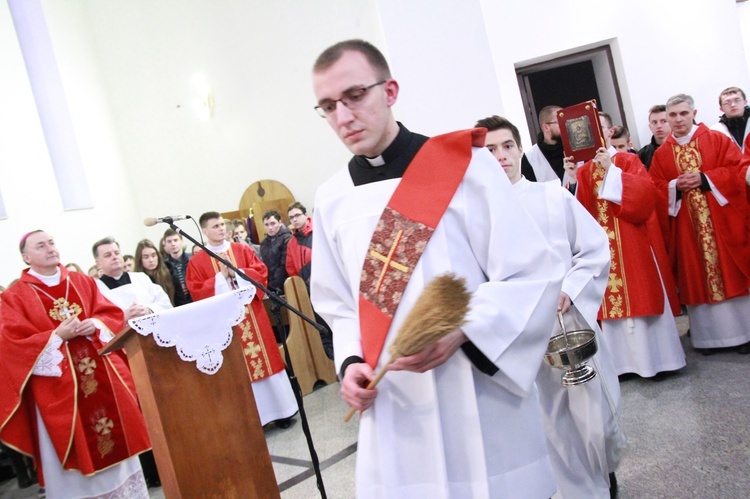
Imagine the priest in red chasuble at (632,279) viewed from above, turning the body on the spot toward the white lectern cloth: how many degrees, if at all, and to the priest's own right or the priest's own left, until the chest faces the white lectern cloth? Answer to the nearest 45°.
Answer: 0° — they already face it

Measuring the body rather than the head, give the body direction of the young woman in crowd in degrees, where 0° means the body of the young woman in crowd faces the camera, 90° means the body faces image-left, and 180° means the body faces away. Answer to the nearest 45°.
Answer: approximately 315°

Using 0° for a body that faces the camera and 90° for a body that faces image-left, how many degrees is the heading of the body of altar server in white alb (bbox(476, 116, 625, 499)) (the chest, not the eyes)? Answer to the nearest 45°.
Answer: approximately 45°

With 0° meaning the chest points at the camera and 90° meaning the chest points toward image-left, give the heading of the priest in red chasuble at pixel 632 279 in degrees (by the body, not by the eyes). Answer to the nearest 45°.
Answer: approximately 45°

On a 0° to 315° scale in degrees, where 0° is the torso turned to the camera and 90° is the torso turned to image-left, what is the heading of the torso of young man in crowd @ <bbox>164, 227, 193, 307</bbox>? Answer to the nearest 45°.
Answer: approximately 0°

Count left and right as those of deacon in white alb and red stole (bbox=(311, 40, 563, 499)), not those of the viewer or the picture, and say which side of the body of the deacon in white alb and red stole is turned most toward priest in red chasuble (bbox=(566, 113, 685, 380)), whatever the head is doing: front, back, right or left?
back

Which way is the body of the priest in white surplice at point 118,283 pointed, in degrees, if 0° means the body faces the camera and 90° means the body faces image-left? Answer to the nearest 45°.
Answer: approximately 315°

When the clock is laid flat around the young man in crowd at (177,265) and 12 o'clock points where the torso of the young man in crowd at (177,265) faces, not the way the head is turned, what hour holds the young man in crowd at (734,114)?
the young man in crowd at (734,114) is roughly at 10 o'clock from the young man in crowd at (177,265).

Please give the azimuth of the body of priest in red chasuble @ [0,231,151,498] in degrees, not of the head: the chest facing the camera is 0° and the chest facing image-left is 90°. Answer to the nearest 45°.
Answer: approximately 315°

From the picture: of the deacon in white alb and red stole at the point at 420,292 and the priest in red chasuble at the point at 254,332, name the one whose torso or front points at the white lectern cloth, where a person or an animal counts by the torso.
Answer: the priest in red chasuble

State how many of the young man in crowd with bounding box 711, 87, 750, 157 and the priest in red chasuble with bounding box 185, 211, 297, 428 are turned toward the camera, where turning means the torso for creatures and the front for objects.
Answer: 2

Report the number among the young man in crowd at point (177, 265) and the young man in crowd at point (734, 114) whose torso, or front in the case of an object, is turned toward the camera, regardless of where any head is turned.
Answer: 2
